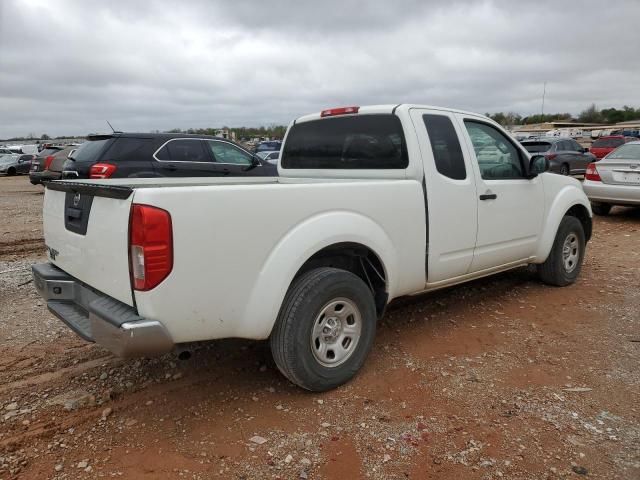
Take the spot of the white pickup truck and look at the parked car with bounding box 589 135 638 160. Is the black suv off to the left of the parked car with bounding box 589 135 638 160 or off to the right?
left

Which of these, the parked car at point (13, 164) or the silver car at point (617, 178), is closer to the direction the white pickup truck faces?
the silver car

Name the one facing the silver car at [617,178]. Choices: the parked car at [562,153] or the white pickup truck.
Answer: the white pickup truck

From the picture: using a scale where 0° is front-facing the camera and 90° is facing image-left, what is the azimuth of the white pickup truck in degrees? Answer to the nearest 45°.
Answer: approximately 225°

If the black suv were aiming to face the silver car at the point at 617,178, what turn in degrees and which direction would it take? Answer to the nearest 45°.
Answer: approximately 45° to its right

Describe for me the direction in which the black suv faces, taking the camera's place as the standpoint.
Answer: facing away from the viewer and to the right of the viewer

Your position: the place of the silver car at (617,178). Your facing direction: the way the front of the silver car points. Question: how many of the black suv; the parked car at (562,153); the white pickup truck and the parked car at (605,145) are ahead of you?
2

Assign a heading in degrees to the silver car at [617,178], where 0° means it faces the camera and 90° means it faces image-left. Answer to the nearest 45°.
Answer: approximately 180°

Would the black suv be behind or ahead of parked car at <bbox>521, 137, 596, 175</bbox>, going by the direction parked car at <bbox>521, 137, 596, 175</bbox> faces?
behind

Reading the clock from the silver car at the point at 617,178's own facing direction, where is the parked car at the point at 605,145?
The parked car is roughly at 12 o'clock from the silver car.

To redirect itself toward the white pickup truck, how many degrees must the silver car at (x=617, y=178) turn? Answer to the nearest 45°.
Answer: approximately 180°

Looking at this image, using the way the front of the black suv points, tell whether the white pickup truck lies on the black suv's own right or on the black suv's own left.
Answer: on the black suv's own right

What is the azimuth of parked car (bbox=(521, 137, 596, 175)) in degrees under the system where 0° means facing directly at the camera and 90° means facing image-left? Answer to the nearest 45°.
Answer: approximately 225°
